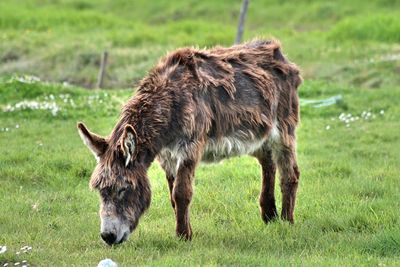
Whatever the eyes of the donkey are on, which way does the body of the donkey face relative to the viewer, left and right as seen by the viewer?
facing the viewer and to the left of the viewer

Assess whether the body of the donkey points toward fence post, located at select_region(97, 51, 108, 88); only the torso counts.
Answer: no
